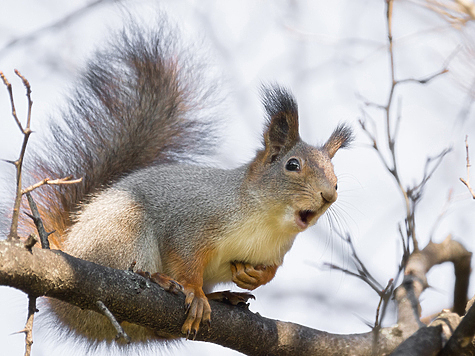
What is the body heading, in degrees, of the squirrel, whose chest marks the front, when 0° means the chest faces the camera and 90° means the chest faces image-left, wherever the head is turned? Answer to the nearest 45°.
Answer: approximately 315°
